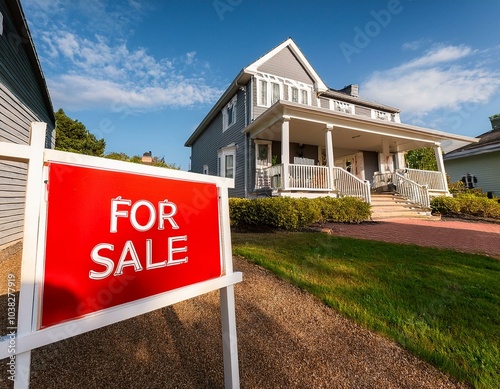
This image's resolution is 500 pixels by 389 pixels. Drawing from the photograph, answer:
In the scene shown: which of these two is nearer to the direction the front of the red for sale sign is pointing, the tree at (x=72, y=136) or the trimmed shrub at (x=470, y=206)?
the trimmed shrub

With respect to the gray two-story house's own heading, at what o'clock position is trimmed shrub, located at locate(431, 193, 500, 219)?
The trimmed shrub is roughly at 10 o'clock from the gray two-story house.

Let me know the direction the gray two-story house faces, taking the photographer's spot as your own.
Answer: facing the viewer and to the right of the viewer

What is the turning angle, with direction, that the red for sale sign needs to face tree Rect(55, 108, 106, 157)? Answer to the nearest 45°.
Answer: approximately 135° to its left

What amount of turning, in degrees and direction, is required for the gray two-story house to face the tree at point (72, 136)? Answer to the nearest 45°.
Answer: approximately 135° to its right

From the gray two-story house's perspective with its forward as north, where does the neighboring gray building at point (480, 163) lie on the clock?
The neighboring gray building is roughly at 9 o'clock from the gray two-story house.

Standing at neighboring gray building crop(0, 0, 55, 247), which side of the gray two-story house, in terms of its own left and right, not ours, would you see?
right

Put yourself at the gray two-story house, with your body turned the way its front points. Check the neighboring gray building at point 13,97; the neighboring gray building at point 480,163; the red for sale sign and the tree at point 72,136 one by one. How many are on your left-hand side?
1

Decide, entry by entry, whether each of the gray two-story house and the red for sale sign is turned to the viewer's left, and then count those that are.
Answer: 0

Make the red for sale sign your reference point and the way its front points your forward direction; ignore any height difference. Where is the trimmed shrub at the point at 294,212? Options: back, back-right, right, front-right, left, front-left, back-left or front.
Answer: left
